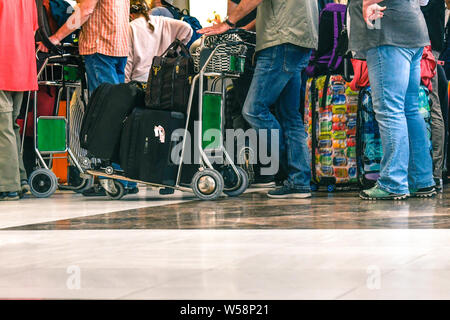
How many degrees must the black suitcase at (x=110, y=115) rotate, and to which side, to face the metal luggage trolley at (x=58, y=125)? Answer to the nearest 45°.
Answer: approximately 45° to its right

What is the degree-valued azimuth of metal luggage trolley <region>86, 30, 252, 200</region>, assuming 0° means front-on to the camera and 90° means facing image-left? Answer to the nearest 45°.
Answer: approximately 90°

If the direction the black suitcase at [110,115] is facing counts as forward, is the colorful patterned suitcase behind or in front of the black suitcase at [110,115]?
behind

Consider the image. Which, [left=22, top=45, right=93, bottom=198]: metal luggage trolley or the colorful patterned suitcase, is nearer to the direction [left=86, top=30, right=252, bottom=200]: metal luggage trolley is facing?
the metal luggage trolley
